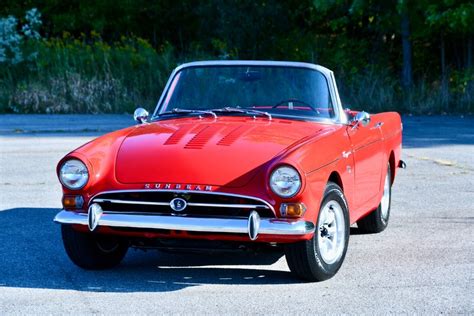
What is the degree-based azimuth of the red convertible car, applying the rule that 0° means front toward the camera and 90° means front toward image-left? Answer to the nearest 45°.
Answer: approximately 45°
